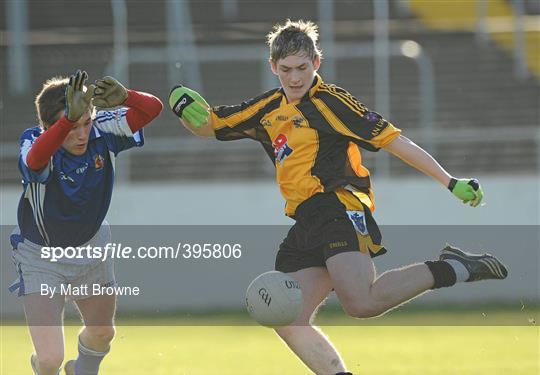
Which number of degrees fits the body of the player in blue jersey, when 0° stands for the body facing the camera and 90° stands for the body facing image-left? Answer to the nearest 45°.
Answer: approximately 315°

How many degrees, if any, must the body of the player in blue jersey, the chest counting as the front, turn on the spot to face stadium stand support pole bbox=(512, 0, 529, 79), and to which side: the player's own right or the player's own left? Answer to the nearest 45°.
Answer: approximately 90° to the player's own left

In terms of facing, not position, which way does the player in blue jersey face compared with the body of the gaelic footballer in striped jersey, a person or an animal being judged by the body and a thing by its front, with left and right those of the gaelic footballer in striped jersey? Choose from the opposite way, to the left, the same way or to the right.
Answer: to the left

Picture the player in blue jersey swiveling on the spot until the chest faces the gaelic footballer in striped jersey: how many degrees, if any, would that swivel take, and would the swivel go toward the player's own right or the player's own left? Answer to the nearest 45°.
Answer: approximately 45° to the player's own left

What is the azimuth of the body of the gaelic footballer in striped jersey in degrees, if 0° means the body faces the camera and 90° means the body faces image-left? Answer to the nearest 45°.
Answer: approximately 45°

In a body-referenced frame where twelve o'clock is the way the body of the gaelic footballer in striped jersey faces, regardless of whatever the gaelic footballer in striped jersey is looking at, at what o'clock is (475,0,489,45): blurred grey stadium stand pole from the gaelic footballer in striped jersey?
The blurred grey stadium stand pole is roughly at 5 o'clock from the gaelic footballer in striped jersey.

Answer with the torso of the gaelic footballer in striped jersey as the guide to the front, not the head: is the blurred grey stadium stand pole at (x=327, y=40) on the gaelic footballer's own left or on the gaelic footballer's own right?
on the gaelic footballer's own right

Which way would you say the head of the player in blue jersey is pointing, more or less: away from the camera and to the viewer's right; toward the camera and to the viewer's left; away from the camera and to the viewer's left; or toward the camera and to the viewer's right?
toward the camera and to the viewer's right

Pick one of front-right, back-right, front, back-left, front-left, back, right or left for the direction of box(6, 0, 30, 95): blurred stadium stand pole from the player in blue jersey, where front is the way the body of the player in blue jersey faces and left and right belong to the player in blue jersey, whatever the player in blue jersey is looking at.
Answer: back-left
